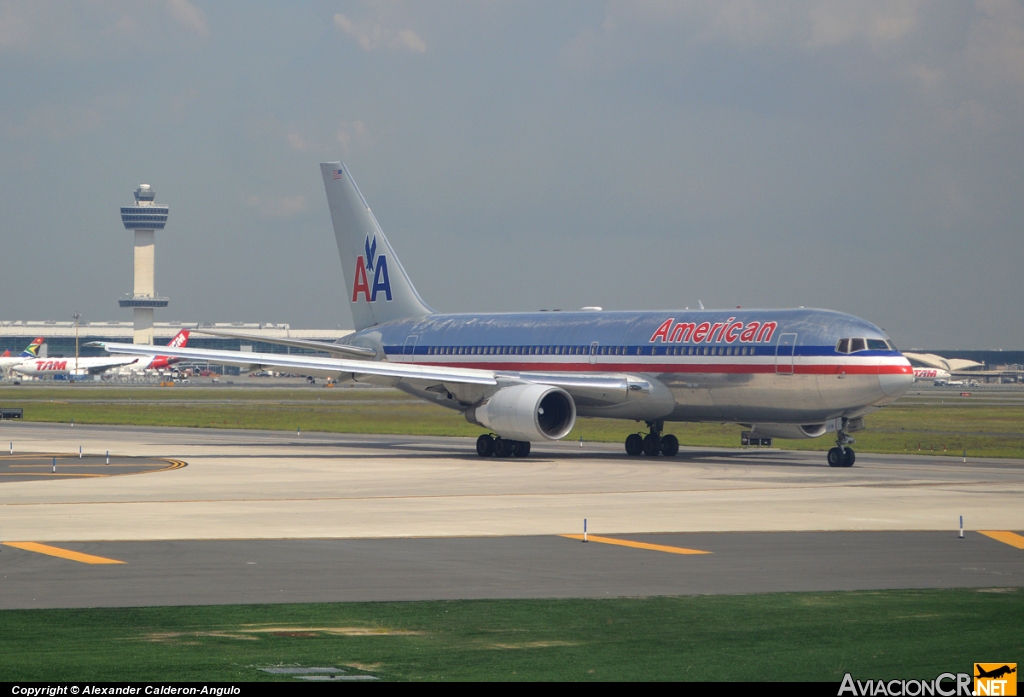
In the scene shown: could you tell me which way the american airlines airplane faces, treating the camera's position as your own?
facing the viewer and to the right of the viewer
